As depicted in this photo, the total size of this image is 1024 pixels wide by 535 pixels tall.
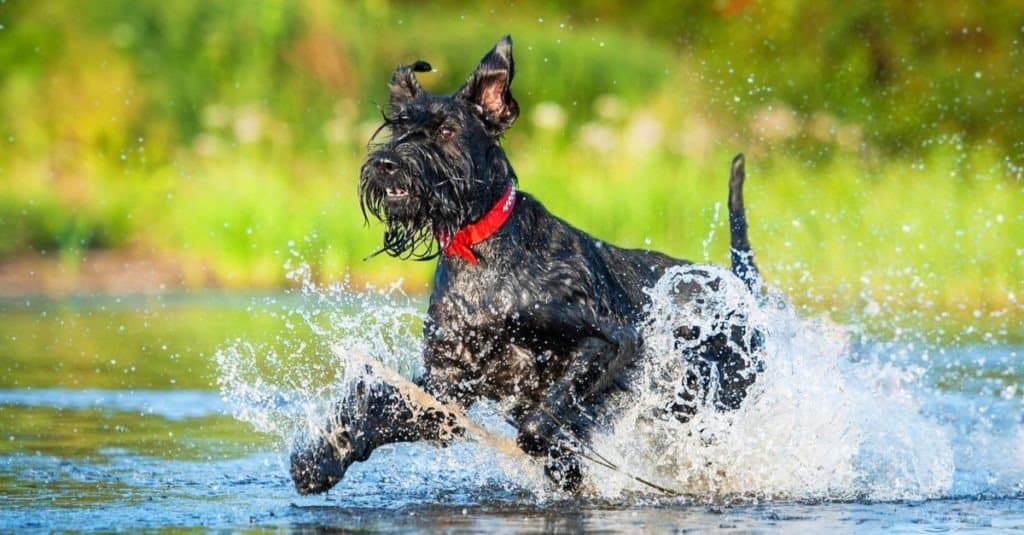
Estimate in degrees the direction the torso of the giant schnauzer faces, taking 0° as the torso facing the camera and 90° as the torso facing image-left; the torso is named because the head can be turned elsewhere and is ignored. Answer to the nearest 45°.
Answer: approximately 45°

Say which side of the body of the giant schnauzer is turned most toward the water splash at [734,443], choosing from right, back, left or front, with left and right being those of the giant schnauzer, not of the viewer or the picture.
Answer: back
